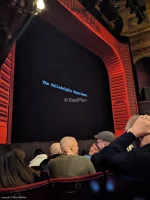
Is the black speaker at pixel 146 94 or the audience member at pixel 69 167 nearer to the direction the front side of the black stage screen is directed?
the audience member

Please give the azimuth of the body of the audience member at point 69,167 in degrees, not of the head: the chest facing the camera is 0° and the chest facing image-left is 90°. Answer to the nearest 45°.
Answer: approximately 180°

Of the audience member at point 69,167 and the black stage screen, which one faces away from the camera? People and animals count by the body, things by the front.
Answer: the audience member

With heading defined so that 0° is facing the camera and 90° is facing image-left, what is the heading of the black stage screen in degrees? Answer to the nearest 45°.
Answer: approximately 315°

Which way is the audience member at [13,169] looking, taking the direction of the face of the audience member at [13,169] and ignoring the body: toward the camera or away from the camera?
away from the camera

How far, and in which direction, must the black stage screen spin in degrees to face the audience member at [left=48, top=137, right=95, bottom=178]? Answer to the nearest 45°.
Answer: approximately 45° to its right

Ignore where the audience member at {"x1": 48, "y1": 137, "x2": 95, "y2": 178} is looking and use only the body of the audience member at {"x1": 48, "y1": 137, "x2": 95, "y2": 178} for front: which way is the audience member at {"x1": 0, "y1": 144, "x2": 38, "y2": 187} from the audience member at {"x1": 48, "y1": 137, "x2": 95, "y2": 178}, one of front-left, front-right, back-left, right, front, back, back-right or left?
back-left

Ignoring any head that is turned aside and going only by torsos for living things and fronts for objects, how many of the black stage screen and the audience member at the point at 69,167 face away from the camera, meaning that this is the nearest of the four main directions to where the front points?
1

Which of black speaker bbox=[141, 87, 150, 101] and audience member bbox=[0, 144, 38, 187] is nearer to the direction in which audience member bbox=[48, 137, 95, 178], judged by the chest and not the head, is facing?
the black speaker
